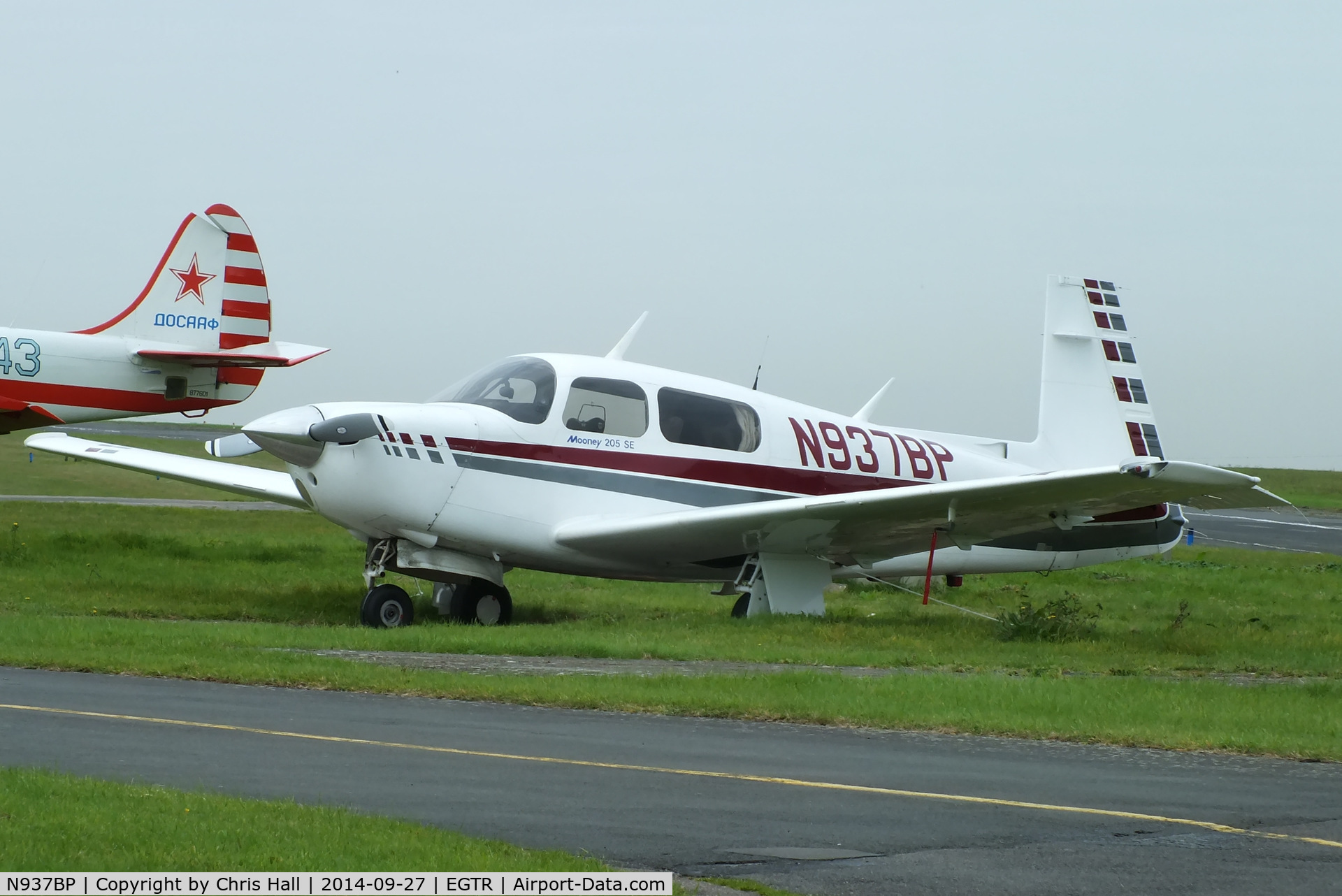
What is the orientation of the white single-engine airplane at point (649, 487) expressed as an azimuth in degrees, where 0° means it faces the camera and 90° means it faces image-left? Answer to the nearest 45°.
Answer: approximately 45°

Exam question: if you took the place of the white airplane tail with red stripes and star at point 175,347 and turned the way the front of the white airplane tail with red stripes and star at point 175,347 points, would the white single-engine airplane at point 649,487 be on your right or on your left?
on your left

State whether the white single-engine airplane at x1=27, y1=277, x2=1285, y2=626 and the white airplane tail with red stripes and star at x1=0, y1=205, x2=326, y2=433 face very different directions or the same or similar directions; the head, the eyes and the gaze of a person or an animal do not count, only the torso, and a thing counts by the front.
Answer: same or similar directions

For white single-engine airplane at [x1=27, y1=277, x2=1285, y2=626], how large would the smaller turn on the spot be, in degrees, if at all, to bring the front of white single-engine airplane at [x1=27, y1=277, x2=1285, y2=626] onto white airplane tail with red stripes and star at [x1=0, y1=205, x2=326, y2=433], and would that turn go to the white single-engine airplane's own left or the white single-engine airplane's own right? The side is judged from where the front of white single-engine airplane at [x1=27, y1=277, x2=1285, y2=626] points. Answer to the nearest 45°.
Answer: approximately 90° to the white single-engine airplane's own right
